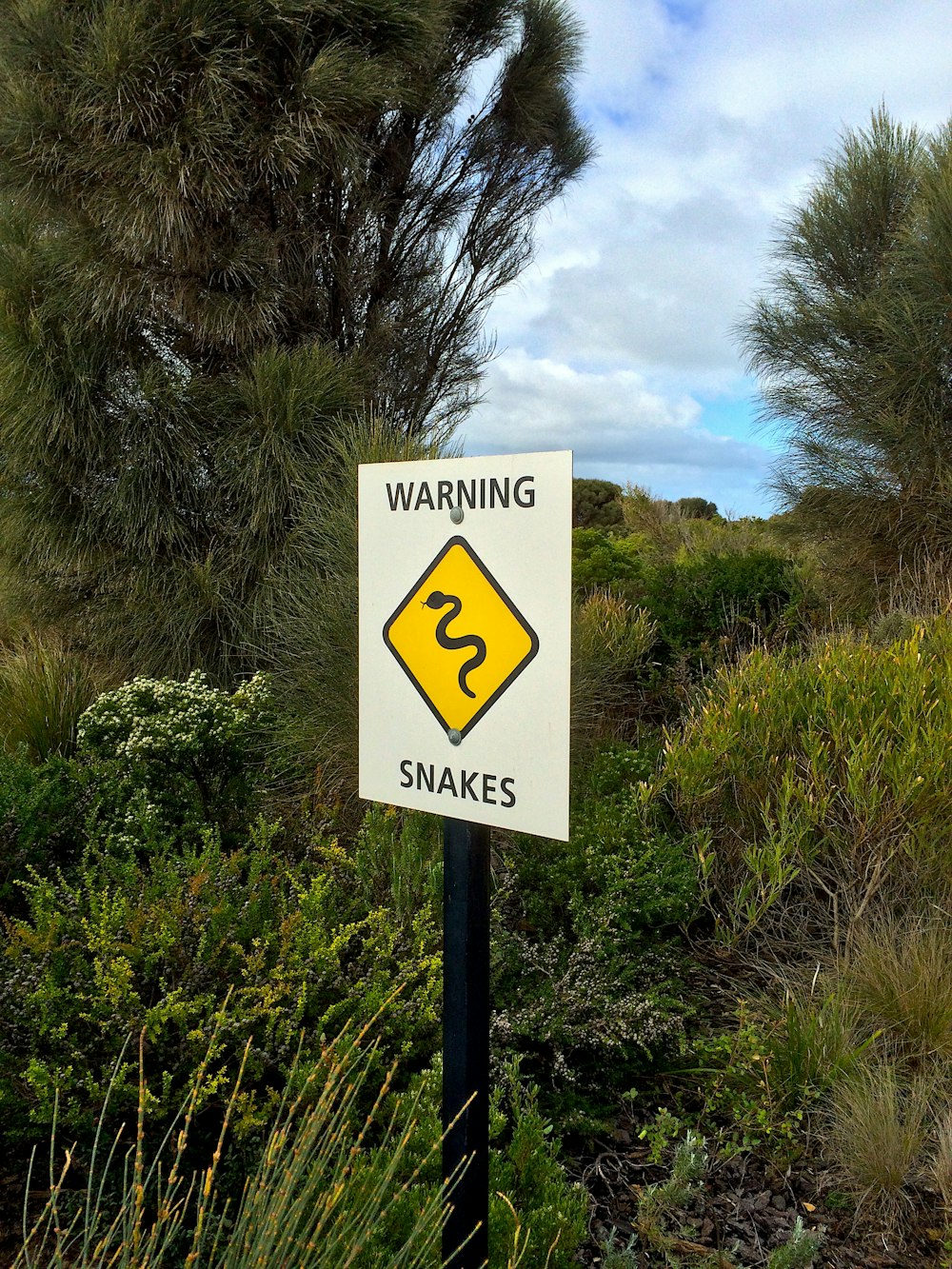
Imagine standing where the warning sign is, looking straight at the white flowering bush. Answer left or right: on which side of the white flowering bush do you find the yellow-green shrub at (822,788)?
right

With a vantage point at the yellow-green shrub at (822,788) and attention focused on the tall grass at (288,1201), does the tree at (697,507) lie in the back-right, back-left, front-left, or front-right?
back-right

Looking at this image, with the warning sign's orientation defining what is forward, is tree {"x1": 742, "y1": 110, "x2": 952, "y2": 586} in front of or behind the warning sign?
behind

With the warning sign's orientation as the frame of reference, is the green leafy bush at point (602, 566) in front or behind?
behind

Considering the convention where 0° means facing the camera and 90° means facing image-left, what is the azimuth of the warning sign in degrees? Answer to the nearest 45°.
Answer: approximately 45°

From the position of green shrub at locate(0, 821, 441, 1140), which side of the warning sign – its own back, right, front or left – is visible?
right

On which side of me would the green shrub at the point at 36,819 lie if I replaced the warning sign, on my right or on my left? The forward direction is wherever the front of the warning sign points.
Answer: on my right

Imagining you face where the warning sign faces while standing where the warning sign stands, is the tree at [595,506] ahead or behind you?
behind

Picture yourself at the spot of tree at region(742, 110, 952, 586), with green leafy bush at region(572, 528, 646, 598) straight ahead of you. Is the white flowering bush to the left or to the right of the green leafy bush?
left
